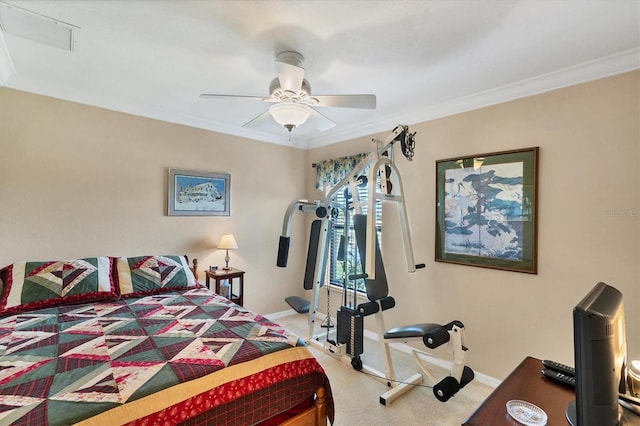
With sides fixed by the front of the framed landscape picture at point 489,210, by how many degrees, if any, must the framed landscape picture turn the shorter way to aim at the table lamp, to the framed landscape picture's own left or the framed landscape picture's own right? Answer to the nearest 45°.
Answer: approximately 45° to the framed landscape picture's own right

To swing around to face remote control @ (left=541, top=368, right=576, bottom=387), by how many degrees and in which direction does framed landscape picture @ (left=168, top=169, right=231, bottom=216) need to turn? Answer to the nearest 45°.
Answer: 0° — it already faces it

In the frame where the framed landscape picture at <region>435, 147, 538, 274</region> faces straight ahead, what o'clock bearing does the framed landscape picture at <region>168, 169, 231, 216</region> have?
the framed landscape picture at <region>168, 169, 231, 216</region> is roughly at 1 o'clock from the framed landscape picture at <region>435, 147, 538, 274</region>.

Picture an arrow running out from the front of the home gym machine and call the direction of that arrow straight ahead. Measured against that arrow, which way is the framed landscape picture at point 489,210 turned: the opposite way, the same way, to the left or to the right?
to the right

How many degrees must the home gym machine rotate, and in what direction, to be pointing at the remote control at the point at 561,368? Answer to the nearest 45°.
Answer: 0° — it already faces it

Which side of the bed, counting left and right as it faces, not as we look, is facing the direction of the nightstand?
left

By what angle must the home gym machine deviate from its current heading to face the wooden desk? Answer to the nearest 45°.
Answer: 0° — it already faces it

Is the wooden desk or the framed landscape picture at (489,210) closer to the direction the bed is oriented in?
the wooden desk

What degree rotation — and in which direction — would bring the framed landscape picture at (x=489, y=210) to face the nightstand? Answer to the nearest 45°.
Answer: approximately 45° to its right

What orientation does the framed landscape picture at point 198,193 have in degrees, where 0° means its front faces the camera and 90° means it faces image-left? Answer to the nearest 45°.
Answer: approximately 315°

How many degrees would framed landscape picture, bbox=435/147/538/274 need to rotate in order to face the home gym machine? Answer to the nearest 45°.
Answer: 0° — it already faces it

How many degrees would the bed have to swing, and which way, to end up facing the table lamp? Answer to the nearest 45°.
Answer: approximately 90° to its left

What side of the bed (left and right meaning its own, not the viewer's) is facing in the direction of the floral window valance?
left

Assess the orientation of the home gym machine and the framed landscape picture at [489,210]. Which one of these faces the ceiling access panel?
the framed landscape picture

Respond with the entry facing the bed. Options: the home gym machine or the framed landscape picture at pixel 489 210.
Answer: the framed landscape picture
